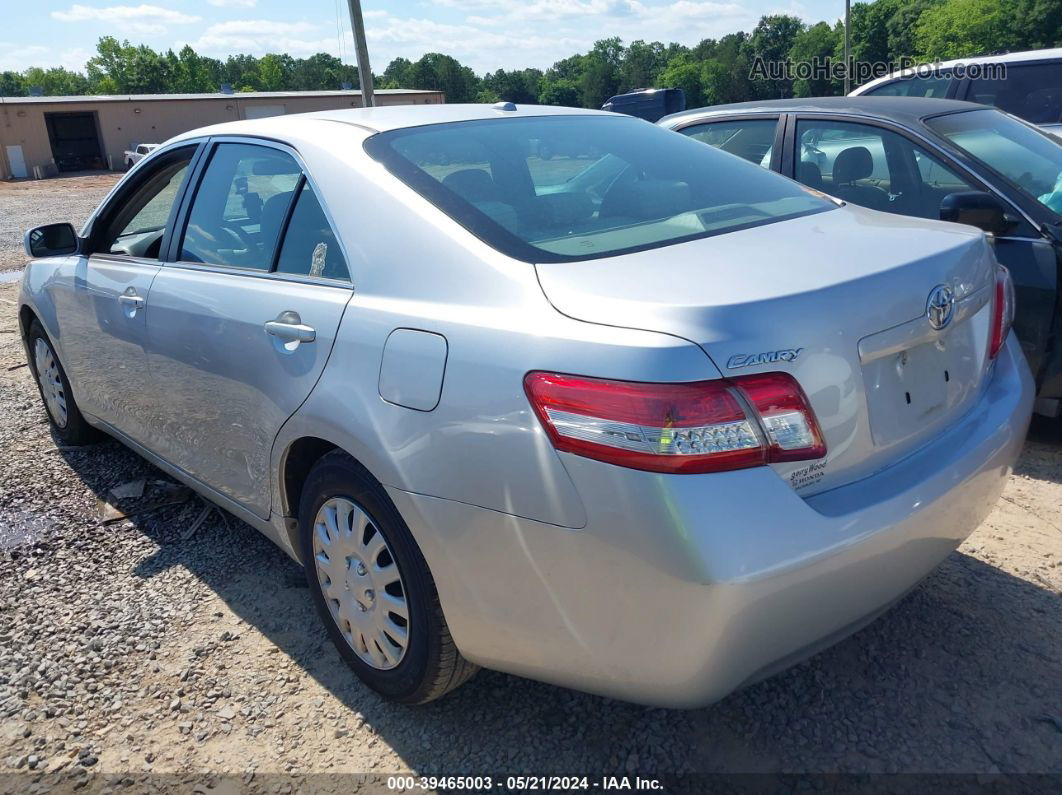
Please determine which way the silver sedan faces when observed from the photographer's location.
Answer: facing away from the viewer and to the left of the viewer

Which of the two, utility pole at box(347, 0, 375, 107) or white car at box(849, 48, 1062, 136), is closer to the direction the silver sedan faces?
the utility pole

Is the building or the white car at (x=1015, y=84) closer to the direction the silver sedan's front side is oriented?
the building

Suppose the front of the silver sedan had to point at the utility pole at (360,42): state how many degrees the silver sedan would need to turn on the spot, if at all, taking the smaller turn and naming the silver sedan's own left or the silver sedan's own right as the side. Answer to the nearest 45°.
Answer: approximately 45° to the silver sedan's own right

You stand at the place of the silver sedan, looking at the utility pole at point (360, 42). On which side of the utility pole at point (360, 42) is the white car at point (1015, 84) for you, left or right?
right

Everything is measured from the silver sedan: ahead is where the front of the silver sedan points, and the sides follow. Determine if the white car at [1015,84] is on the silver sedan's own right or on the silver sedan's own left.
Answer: on the silver sedan's own right
